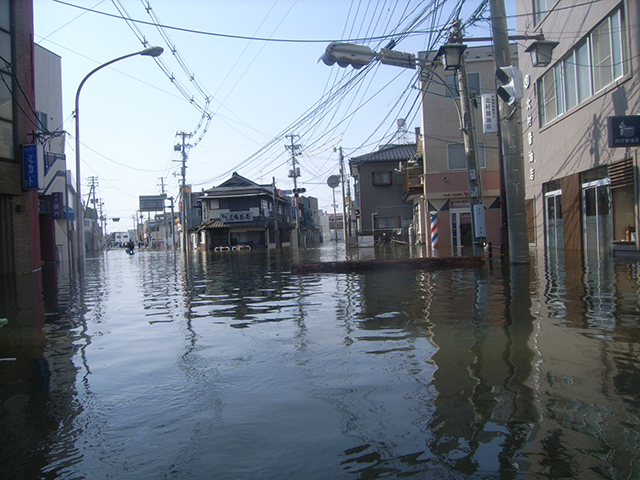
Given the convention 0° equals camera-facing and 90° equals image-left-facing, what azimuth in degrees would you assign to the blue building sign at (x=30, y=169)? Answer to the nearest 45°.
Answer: approximately 0°

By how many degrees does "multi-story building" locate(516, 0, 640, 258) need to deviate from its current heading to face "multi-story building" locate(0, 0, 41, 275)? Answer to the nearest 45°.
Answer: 0° — it already faces it

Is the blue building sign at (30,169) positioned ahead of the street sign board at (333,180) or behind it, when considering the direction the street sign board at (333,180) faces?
ahead

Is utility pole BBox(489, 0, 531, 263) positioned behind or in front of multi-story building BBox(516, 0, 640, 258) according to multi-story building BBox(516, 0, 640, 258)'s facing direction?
in front

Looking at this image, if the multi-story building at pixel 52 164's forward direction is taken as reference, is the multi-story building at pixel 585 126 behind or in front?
in front

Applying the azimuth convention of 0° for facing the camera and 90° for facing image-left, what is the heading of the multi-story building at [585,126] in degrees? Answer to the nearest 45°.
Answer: approximately 45°

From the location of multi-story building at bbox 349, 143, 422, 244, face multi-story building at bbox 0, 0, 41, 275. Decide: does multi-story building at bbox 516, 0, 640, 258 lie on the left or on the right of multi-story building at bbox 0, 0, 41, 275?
left

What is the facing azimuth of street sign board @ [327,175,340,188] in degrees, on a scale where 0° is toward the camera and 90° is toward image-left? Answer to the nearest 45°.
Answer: approximately 180°

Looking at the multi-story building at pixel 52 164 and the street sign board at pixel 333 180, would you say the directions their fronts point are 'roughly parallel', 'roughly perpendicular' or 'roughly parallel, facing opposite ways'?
roughly perpendicular
